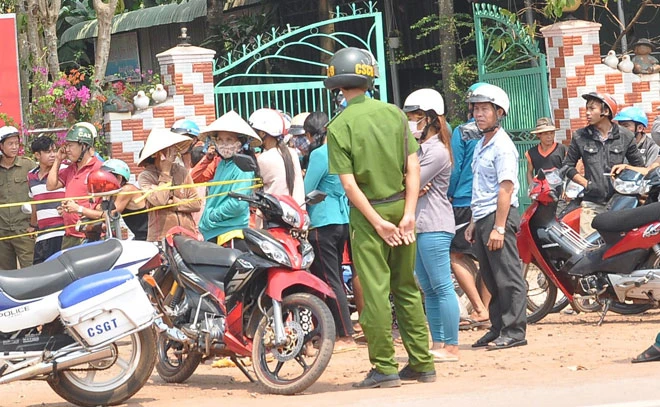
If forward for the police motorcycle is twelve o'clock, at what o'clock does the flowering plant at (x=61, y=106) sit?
The flowering plant is roughly at 3 o'clock from the police motorcycle.

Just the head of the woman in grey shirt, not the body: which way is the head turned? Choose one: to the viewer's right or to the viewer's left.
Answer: to the viewer's left

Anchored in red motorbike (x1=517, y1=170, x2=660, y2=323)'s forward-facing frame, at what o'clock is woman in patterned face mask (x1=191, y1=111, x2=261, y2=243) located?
The woman in patterned face mask is roughly at 11 o'clock from the red motorbike.

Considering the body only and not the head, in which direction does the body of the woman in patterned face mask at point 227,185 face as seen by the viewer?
toward the camera

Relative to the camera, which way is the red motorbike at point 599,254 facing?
to the viewer's left

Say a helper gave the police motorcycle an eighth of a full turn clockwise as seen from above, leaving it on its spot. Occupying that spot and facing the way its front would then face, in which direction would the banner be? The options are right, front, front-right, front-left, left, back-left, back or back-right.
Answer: front-right

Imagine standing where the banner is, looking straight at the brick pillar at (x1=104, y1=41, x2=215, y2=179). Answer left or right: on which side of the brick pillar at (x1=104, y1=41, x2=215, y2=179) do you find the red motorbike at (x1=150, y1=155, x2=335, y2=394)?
right

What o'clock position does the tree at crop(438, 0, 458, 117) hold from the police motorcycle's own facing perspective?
The tree is roughly at 4 o'clock from the police motorcycle.

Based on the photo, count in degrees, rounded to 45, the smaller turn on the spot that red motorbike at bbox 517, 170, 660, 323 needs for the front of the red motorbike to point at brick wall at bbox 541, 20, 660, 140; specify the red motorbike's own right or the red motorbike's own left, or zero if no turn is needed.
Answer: approximately 90° to the red motorbike's own right

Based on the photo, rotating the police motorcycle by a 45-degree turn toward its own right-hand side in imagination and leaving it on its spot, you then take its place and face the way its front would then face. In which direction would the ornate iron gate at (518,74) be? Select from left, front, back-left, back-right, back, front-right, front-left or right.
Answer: right

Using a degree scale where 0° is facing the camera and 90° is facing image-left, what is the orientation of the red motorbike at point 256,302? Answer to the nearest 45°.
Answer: approximately 315°

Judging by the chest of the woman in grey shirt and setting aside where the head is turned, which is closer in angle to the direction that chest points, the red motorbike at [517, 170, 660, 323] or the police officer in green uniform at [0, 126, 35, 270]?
the police officer in green uniform

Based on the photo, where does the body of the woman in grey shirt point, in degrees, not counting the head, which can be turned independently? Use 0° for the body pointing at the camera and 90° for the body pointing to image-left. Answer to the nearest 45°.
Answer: approximately 90°

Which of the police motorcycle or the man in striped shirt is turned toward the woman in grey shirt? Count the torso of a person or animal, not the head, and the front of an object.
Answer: the man in striped shirt

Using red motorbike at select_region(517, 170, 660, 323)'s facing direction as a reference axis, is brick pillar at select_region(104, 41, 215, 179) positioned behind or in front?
in front

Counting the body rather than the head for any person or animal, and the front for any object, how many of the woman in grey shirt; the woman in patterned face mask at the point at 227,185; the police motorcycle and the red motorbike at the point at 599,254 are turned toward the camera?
1

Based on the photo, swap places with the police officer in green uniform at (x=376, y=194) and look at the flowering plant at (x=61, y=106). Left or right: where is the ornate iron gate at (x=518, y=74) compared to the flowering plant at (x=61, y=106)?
right

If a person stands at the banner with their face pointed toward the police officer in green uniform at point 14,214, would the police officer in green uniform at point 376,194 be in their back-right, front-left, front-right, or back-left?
front-left

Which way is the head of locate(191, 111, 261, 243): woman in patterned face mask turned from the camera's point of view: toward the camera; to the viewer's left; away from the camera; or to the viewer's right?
toward the camera
